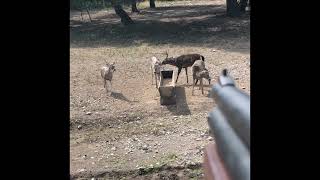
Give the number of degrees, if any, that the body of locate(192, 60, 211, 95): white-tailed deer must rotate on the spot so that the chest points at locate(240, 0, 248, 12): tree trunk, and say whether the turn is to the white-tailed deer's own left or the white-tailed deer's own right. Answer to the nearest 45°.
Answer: approximately 135° to the white-tailed deer's own left

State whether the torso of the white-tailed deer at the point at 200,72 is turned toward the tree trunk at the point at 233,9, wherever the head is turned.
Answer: no

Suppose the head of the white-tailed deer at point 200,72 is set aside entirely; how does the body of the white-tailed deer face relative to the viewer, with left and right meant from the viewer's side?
facing the viewer and to the right of the viewer
